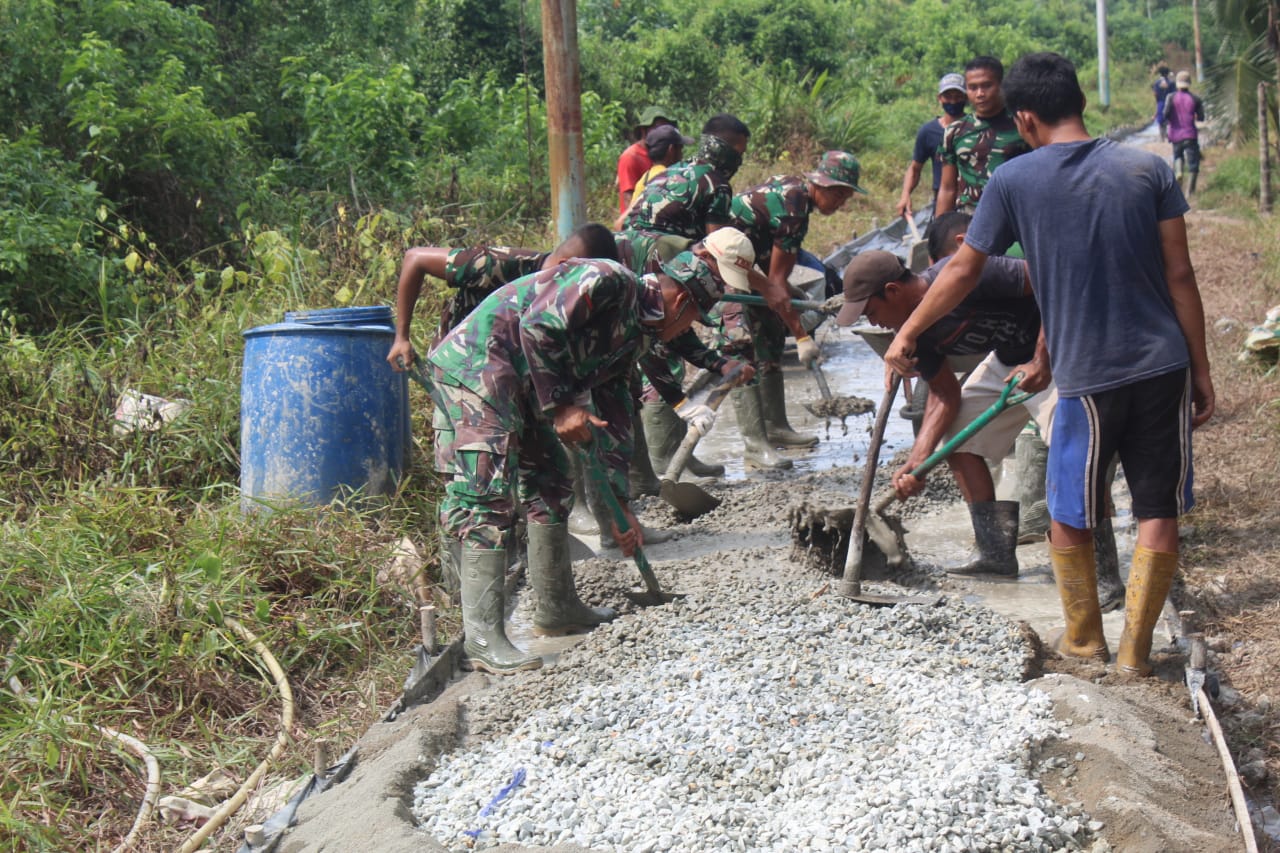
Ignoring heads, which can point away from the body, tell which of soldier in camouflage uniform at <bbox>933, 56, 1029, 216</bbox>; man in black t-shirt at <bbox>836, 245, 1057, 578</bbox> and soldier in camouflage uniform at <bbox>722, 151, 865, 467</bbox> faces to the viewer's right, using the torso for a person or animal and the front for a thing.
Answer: soldier in camouflage uniform at <bbox>722, 151, 865, 467</bbox>

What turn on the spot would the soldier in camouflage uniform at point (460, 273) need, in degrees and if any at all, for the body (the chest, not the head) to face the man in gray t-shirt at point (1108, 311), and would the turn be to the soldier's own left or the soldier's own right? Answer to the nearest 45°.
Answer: approximately 45° to the soldier's own right

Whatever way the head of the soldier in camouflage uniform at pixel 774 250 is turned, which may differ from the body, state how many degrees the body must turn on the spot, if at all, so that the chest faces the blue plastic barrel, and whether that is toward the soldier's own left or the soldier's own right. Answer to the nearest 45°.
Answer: approximately 135° to the soldier's own right

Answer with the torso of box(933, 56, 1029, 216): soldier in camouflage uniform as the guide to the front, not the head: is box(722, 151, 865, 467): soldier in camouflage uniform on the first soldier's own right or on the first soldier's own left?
on the first soldier's own right

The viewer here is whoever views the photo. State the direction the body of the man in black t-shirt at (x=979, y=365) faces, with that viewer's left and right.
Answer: facing to the left of the viewer

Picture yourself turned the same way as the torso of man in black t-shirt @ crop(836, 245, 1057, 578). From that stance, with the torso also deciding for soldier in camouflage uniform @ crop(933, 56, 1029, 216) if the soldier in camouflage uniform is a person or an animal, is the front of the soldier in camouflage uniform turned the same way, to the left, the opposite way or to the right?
to the left

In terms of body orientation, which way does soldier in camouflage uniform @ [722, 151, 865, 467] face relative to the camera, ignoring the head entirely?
to the viewer's right

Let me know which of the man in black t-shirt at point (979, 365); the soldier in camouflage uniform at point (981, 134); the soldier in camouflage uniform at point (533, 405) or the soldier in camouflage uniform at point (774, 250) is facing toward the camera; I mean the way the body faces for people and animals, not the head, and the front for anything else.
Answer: the soldier in camouflage uniform at point (981, 134)

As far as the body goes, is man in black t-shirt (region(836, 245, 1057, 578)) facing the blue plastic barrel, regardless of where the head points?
yes

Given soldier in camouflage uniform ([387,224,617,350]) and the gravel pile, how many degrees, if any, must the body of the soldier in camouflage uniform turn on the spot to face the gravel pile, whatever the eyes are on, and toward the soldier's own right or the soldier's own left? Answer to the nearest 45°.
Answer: approximately 90° to the soldier's own right

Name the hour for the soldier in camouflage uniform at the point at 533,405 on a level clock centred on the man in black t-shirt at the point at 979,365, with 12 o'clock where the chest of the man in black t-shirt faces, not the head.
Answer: The soldier in camouflage uniform is roughly at 11 o'clock from the man in black t-shirt.

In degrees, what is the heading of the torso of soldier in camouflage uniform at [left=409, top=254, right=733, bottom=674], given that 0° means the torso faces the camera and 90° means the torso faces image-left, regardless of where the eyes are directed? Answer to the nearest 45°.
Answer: approximately 270°

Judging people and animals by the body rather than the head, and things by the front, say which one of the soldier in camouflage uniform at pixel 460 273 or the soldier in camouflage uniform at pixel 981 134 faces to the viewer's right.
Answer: the soldier in camouflage uniform at pixel 460 273

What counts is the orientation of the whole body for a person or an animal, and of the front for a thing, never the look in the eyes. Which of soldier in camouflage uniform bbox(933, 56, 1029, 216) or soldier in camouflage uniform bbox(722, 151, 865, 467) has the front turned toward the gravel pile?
soldier in camouflage uniform bbox(933, 56, 1029, 216)
